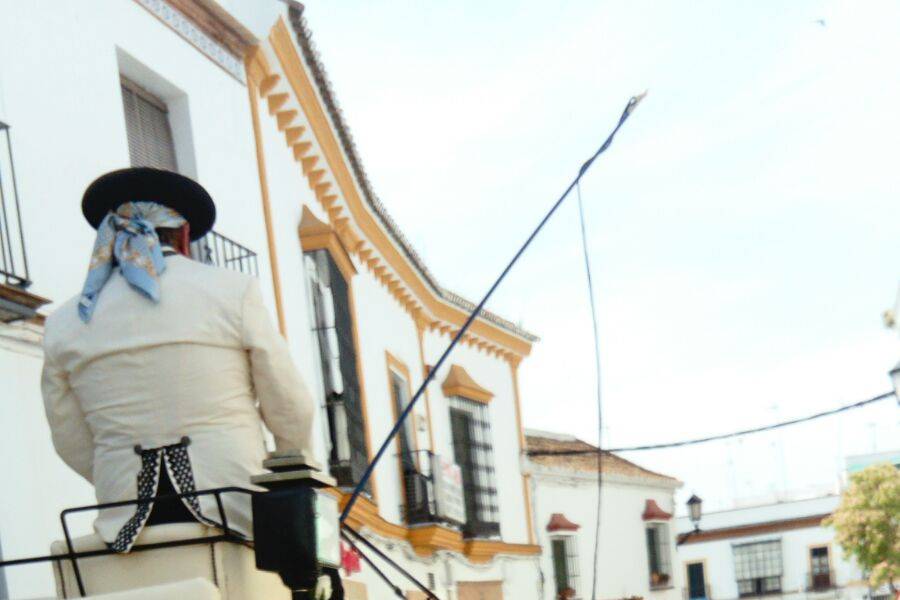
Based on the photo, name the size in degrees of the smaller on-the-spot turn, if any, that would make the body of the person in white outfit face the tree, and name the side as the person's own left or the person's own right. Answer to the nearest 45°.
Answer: approximately 45° to the person's own right

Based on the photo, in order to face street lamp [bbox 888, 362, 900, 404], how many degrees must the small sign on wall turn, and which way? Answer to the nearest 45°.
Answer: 0° — it already faces it

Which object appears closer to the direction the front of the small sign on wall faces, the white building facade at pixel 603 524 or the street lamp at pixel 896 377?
the street lamp

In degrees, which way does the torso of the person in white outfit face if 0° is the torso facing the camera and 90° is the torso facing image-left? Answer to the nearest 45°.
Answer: approximately 180°

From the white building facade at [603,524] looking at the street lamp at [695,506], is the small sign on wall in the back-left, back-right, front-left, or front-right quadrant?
back-right

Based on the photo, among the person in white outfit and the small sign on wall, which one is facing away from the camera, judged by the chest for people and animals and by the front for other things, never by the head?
the person in white outfit

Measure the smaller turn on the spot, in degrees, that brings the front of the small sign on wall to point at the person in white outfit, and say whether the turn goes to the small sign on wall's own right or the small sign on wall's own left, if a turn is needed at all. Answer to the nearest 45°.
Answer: approximately 45° to the small sign on wall's own right

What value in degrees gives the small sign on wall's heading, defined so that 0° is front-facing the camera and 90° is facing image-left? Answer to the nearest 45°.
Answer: approximately 315°

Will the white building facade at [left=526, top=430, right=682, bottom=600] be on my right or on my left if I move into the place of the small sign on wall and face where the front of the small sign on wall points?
on my left

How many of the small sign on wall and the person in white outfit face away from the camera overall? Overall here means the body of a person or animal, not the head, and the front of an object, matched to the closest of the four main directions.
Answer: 1
